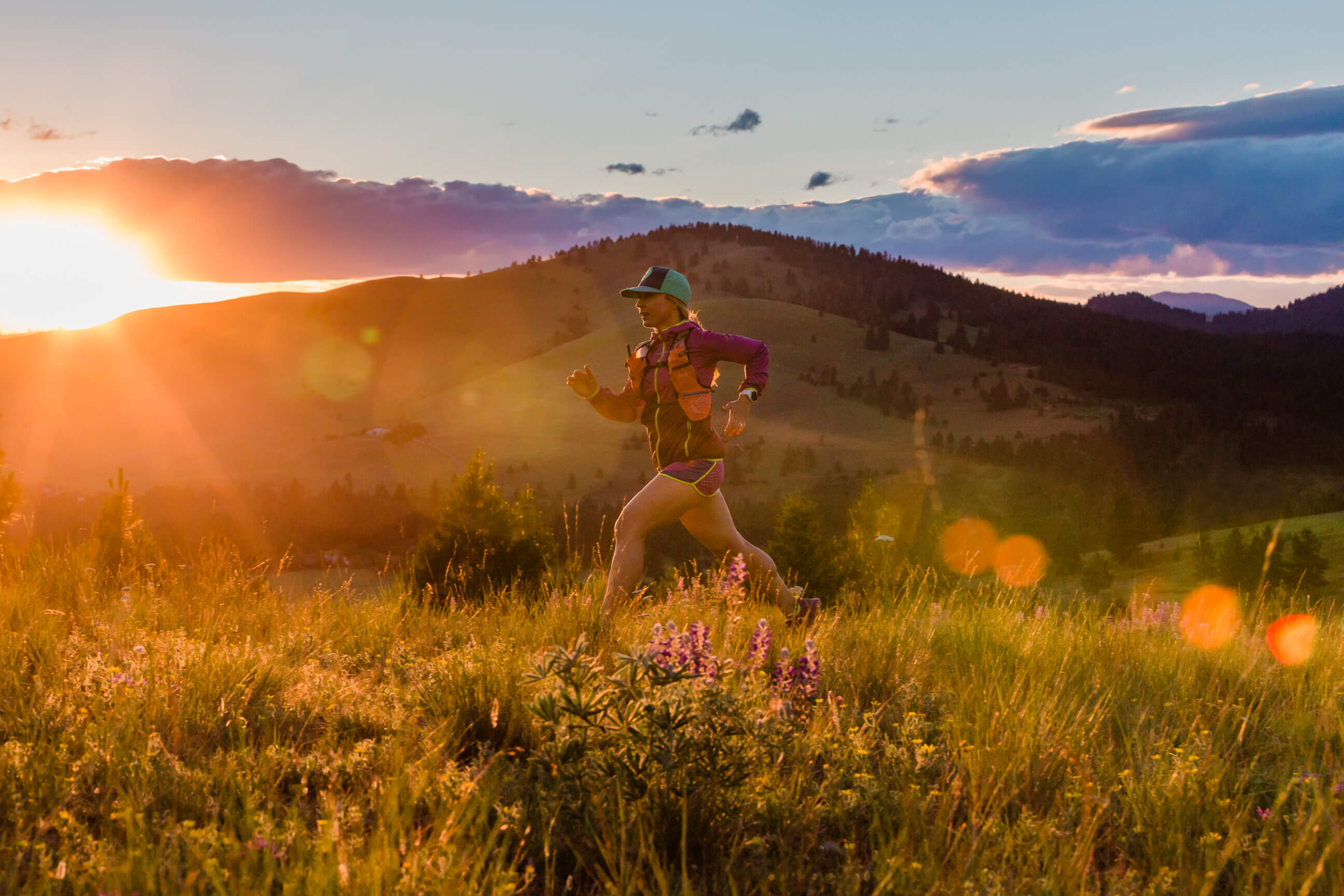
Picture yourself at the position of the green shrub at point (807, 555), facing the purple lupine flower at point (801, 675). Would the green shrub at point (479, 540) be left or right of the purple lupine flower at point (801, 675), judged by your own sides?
right

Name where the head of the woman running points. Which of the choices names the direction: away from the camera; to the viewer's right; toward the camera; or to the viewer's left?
to the viewer's left

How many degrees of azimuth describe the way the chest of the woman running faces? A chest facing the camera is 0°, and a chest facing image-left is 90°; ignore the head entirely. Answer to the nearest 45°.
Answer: approximately 45°

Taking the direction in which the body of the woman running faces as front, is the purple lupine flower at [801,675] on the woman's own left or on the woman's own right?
on the woman's own left

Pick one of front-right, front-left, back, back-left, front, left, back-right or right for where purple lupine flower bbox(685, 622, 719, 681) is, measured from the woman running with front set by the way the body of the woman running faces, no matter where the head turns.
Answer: front-left

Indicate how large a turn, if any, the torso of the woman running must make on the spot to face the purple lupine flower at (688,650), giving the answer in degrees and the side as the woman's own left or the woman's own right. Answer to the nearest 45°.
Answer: approximately 45° to the woman's own left

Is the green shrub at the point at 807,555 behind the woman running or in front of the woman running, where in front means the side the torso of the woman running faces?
behind
